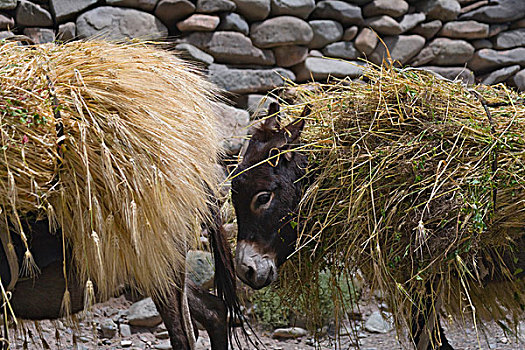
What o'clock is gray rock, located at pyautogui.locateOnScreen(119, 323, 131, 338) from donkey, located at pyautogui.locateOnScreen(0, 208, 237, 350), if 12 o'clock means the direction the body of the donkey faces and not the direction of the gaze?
The gray rock is roughly at 3 o'clock from the donkey.

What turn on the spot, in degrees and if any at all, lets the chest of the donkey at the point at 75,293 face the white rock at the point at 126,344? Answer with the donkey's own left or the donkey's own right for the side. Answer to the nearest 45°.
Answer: approximately 90° to the donkey's own right

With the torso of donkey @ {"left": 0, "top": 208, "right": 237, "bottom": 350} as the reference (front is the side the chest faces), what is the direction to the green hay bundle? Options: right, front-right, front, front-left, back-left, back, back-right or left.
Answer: back

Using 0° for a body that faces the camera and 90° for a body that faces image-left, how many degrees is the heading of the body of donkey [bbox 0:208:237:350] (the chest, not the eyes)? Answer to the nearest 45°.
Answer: approximately 90°

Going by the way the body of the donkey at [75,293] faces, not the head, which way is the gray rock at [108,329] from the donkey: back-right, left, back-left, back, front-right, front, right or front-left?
right
